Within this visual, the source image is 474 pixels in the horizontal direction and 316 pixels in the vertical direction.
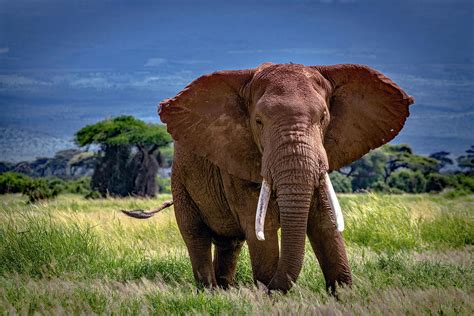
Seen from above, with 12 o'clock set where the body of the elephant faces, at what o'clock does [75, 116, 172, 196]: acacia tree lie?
The acacia tree is roughly at 7 o'clock from the elephant.

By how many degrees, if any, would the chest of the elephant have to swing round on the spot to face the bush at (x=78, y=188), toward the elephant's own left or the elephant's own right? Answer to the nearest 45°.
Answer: approximately 135° to the elephant's own left

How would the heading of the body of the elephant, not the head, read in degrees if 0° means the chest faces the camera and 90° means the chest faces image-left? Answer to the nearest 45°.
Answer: approximately 315°

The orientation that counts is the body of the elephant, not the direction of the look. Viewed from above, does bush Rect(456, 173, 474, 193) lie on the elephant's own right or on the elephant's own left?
on the elephant's own left

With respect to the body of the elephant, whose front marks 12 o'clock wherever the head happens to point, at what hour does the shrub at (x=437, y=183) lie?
The shrub is roughly at 8 o'clock from the elephant.

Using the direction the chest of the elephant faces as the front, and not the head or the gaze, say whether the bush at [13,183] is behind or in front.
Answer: behind
